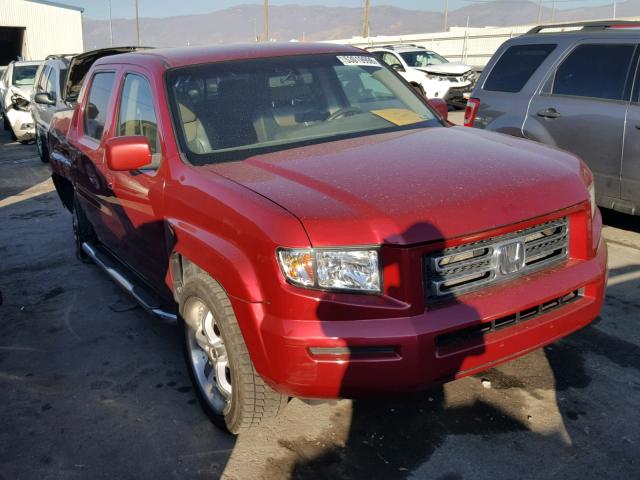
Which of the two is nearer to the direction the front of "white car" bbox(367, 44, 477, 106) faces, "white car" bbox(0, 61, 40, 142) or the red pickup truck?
the red pickup truck

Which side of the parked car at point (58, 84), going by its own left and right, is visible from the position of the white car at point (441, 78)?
left

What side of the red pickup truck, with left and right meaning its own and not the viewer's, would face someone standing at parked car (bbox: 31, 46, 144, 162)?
back

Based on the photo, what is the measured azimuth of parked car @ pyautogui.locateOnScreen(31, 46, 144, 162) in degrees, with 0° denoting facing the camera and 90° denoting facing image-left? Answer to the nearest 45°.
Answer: approximately 315°

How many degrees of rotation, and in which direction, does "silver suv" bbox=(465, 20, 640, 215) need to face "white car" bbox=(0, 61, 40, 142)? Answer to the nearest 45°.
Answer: approximately 180°
